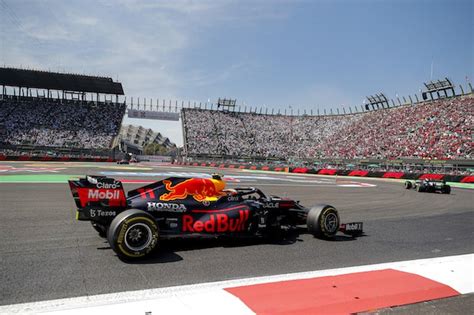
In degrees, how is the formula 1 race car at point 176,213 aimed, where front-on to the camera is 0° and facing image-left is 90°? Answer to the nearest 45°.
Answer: approximately 225°

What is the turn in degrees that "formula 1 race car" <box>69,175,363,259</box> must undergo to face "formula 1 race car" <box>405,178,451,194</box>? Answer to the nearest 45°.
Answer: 0° — it already faces it

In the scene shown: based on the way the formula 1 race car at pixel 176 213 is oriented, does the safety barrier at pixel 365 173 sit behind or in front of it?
in front
